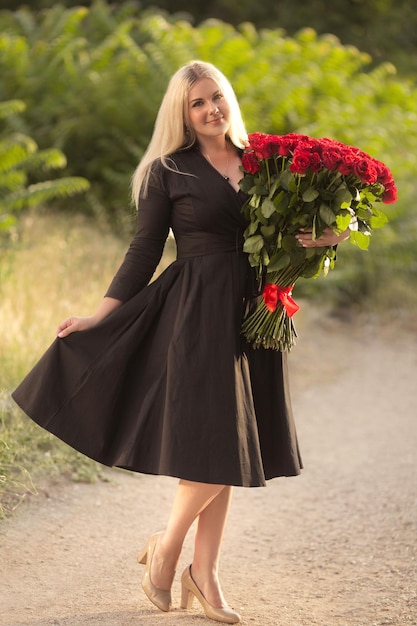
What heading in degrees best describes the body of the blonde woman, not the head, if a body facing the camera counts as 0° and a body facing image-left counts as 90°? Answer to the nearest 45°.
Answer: approximately 315°
